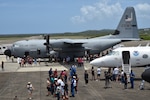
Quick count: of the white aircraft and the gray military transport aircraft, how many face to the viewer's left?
2

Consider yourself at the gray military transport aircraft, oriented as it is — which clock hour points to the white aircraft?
The white aircraft is roughly at 8 o'clock from the gray military transport aircraft.

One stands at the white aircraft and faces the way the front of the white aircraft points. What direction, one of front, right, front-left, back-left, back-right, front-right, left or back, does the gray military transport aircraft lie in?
front-right

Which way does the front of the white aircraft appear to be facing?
to the viewer's left

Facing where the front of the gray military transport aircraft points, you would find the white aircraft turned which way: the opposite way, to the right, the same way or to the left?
the same way

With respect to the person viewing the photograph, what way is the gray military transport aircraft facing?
facing to the left of the viewer
